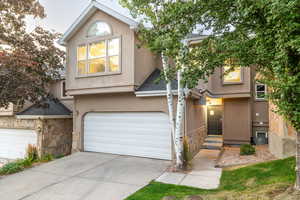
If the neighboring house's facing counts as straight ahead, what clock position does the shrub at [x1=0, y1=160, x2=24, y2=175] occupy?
The shrub is roughly at 11 o'clock from the neighboring house.

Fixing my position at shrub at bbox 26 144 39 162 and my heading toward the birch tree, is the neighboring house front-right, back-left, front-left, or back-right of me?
back-left

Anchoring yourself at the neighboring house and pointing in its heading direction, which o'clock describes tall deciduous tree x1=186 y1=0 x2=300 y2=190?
The tall deciduous tree is roughly at 10 o'clock from the neighboring house.

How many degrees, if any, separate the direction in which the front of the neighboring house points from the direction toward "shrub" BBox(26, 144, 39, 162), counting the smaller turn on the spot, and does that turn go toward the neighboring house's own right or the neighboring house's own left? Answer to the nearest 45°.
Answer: approximately 45° to the neighboring house's own left

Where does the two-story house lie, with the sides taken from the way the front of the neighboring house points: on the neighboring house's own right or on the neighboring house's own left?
on the neighboring house's own left
